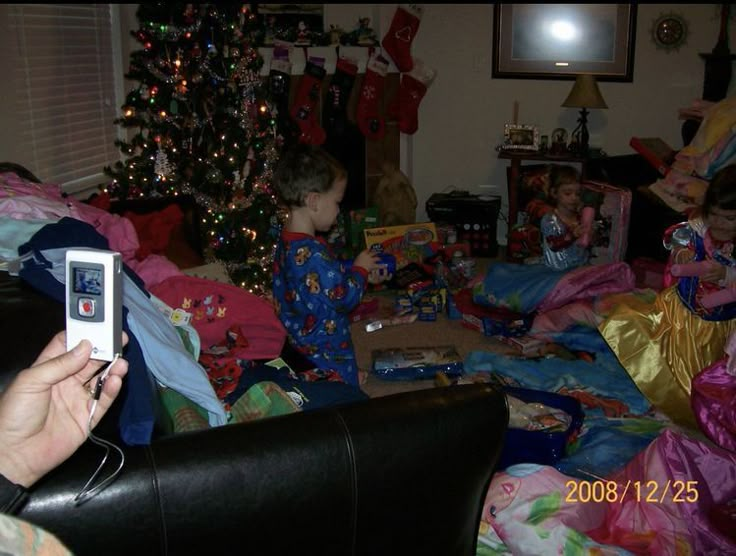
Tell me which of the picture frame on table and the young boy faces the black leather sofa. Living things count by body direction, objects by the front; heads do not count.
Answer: the picture frame on table

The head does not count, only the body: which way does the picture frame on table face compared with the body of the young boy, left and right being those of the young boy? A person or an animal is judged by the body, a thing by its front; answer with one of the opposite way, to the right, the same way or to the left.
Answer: to the right

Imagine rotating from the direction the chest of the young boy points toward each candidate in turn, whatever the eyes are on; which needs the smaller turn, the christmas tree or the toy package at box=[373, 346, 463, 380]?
the toy package

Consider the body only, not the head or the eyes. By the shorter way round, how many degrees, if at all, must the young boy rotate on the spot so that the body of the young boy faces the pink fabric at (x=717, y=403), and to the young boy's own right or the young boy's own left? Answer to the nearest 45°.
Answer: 0° — they already face it

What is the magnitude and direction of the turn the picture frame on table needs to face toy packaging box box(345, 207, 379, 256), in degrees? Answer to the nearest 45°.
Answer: approximately 45° to its right

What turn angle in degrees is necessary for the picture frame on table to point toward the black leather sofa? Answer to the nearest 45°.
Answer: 0° — it already faces it

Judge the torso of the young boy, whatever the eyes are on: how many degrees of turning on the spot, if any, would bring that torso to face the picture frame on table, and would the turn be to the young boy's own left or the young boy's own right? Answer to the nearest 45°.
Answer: approximately 45° to the young boy's own left

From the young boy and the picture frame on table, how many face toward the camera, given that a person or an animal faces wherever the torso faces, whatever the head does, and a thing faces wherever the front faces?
1

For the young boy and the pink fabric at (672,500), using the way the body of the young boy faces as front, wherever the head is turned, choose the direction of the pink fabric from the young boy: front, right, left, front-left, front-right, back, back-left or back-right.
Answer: front-right

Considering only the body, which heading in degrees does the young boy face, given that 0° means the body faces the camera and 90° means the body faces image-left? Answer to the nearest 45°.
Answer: approximately 270°

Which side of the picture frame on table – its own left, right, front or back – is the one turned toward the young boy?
front

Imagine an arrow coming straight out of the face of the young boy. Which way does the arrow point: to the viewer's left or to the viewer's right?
to the viewer's right

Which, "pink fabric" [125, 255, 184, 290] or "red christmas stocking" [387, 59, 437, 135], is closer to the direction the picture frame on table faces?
the pink fabric
